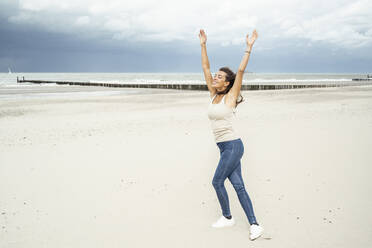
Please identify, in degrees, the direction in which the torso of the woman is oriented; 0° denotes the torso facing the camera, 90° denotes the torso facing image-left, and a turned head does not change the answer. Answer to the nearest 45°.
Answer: approximately 45°
